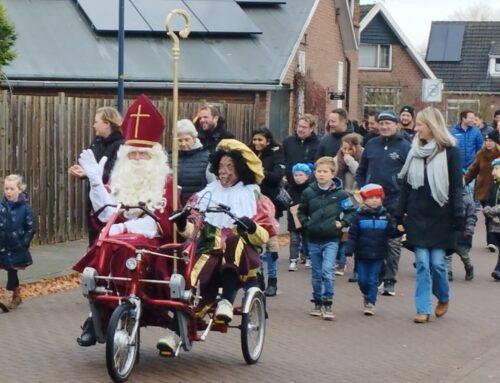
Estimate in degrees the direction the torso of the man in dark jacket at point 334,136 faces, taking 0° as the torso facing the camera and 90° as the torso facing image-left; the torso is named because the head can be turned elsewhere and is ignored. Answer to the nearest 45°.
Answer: approximately 45°

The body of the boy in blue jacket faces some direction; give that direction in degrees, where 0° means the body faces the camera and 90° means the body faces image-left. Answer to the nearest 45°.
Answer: approximately 0°

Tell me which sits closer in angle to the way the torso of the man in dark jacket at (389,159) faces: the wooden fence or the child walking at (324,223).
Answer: the child walking

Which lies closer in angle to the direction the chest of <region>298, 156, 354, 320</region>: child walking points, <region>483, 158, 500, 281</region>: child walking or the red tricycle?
the red tricycle

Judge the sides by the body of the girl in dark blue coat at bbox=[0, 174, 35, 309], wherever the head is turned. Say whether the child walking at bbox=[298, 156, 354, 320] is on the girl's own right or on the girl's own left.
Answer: on the girl's own left
